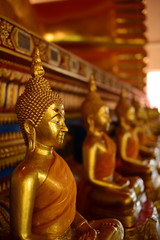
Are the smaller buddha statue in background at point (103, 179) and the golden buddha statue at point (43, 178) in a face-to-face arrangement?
no

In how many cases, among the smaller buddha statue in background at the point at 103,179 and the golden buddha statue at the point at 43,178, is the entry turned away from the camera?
0

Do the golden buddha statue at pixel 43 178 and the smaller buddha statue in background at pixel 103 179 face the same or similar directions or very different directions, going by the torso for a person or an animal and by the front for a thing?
same or similar directions

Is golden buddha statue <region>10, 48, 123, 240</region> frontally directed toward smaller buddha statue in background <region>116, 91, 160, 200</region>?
no

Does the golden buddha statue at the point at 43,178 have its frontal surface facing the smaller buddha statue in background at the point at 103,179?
no

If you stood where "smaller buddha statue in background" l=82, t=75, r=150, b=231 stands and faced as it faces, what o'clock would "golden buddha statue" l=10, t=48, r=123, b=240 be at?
The golden buddha statue is roughly at 2 o'clock from the smaller buddha statue in background.

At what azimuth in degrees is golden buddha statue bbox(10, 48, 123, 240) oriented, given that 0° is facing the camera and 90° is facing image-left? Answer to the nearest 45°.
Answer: approximately 315°
